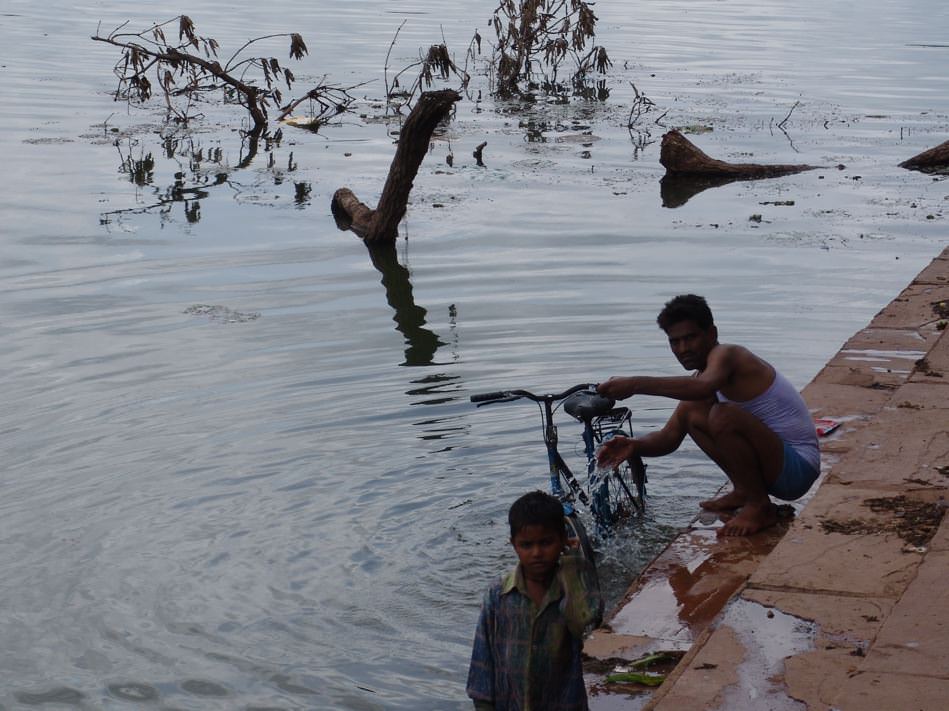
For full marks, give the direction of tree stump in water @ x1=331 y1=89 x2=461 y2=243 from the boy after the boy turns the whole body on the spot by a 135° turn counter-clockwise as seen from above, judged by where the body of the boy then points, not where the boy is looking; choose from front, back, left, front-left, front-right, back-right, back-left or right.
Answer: front-left

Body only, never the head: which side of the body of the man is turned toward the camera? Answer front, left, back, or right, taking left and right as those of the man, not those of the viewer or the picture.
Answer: left

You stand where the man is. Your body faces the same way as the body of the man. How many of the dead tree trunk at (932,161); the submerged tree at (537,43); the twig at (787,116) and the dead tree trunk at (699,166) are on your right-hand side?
4

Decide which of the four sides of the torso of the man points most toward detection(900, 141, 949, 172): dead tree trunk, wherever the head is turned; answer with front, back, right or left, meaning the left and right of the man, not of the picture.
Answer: right

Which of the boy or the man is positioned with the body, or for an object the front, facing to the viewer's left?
the man

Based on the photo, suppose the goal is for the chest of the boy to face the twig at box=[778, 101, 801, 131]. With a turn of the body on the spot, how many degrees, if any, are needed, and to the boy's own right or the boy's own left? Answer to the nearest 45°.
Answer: approximately 180°

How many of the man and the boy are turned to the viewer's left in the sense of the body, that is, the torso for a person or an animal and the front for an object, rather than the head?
1

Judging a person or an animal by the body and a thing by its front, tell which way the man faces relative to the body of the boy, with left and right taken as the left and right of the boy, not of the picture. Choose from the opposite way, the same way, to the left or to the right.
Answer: to the right

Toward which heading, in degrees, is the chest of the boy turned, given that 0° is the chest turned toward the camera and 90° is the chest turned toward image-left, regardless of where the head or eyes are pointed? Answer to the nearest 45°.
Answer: approximately 0°

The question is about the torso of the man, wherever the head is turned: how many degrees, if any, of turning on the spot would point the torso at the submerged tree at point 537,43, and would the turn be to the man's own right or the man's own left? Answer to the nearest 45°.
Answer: approximately 90° to the man's own right
